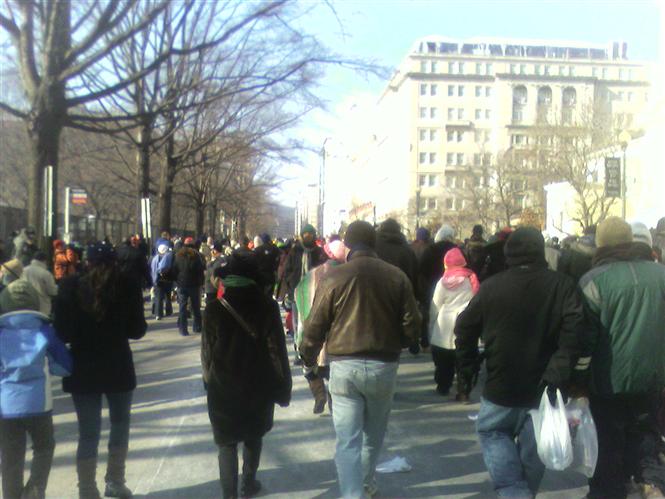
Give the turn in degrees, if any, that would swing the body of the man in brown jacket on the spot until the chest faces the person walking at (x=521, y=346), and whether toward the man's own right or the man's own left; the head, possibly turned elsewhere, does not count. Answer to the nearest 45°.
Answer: approximately 90° to the man's own right

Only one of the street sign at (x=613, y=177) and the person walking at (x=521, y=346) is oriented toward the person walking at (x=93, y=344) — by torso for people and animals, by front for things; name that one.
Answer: the street sign

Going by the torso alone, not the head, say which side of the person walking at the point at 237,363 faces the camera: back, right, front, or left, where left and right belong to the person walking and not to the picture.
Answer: back

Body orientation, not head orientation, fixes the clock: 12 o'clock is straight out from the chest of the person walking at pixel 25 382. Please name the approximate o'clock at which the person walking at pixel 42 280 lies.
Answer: the person walking at pixel 42 280 is roughly at 12 o'clock from the person walking at pixel 25 382.

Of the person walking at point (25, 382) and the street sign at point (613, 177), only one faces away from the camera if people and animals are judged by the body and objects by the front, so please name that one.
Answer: the person walking

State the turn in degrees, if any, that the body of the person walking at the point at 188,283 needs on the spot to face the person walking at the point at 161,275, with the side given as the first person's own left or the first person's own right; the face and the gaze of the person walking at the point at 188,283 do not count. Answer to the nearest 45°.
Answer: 0° — they already face them

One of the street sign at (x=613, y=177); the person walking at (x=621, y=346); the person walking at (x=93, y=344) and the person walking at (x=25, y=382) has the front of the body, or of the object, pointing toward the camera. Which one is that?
the street sign

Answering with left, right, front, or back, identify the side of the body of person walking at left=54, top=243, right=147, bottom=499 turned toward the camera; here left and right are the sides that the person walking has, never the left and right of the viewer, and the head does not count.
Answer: back

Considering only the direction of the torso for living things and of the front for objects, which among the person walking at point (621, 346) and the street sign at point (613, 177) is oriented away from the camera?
the person walking

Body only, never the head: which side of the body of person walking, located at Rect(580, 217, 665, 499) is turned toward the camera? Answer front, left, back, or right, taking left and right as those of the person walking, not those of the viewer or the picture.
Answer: back

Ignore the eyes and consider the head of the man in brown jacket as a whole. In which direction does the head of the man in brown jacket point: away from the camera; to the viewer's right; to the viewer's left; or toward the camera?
away from the camera

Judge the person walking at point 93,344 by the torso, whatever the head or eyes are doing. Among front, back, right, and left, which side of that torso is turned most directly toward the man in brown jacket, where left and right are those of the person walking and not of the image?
right
